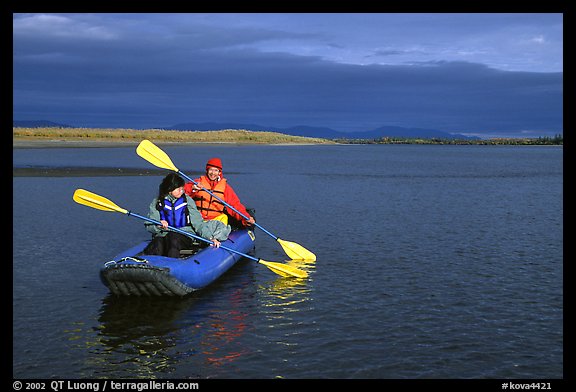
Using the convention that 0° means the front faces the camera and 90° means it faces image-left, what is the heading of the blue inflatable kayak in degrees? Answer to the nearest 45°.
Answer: approximately 45°
